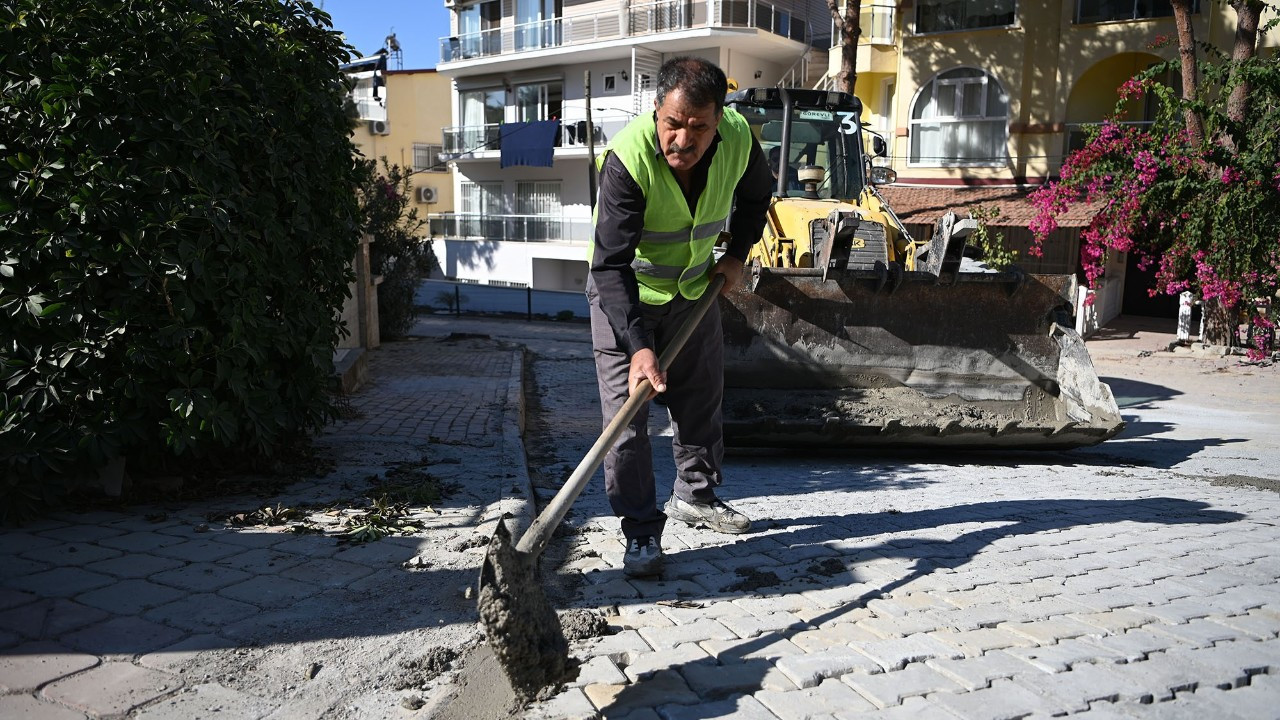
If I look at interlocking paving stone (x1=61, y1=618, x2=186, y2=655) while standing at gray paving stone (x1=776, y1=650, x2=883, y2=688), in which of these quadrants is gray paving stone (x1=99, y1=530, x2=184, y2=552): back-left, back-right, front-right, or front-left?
front-right

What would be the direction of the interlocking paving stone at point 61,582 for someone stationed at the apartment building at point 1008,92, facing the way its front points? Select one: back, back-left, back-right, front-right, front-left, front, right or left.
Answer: front

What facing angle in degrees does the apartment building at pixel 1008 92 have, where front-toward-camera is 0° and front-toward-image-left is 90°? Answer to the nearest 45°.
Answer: approximately 0°

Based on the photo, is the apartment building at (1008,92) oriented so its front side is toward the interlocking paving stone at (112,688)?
yes

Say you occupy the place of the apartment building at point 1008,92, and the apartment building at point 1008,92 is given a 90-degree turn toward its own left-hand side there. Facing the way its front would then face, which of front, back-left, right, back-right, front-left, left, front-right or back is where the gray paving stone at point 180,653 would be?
right

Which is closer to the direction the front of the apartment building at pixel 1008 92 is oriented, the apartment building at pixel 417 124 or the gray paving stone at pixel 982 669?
the gray paving stone

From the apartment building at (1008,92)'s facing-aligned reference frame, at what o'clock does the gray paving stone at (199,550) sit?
The gray paving stone is roughly at 12 o'clock from the apartment building.

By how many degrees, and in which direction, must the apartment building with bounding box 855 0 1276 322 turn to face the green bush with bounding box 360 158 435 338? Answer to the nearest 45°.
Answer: approximately 45° to its right

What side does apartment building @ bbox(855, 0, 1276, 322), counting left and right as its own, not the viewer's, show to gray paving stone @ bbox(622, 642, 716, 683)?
front

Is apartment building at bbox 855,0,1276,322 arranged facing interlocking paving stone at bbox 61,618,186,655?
yes

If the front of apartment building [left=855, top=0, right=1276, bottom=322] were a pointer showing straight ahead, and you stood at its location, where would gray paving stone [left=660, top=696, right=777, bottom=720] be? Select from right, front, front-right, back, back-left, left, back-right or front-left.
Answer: front

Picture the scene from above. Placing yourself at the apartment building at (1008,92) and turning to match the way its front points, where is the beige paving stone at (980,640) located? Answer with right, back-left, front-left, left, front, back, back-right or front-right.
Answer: front

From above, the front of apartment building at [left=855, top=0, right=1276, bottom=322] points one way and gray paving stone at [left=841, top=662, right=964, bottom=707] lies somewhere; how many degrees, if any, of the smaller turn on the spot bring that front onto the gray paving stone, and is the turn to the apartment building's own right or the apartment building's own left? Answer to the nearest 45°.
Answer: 0° — it already faces it

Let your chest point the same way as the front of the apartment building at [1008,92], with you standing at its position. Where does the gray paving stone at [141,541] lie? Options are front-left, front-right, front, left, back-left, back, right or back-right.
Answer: front

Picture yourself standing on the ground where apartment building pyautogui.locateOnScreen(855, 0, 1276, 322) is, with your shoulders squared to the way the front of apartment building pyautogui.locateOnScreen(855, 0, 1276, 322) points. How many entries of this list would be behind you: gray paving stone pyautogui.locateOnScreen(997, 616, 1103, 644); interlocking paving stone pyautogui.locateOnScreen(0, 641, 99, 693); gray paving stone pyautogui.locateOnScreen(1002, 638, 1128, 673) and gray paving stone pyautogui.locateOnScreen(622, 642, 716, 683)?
0

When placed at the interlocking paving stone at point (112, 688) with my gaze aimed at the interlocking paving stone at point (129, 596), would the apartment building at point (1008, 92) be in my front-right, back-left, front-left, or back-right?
front-right

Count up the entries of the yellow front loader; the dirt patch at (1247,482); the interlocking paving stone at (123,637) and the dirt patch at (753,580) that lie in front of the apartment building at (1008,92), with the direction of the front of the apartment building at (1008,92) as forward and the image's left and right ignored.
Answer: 4

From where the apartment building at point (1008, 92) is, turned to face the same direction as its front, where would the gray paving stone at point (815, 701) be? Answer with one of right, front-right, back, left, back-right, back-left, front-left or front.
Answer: front

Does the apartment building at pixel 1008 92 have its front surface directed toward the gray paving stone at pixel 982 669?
yes

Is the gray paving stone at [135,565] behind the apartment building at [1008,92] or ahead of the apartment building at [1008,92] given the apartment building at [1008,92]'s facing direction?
ahead
